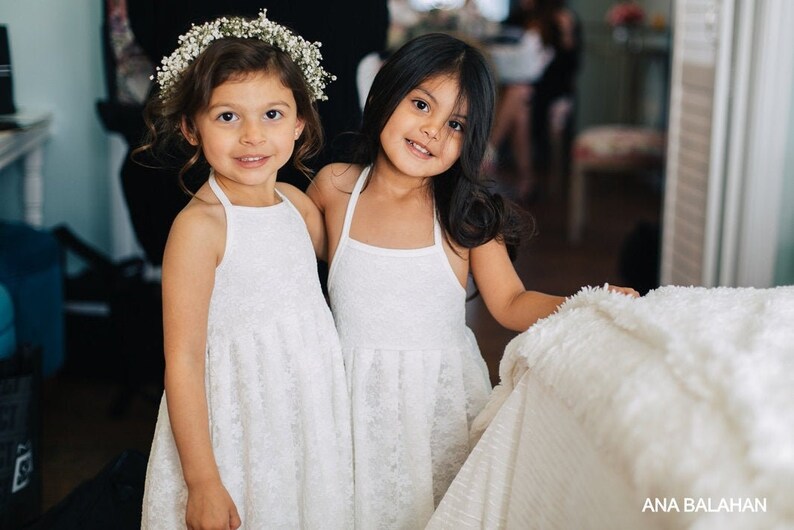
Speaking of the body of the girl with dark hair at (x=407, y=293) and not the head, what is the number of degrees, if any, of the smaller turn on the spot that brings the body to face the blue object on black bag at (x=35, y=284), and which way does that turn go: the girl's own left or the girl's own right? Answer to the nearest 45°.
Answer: approximately 135° to the girl's own right

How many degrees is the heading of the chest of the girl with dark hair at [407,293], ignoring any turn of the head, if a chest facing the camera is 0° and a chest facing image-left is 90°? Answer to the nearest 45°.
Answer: approximately 0°

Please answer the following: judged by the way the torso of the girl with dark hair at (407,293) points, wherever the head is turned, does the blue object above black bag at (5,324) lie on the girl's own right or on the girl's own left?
on the girl's own right

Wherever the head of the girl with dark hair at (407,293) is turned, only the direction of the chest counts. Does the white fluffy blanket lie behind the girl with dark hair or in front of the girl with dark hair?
in front

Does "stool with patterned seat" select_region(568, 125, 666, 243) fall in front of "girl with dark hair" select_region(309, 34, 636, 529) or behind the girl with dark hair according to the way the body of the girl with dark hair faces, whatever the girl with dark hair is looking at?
behind

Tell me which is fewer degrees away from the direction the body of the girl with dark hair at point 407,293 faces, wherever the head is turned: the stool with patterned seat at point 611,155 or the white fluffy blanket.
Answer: the white fluffy blanket
